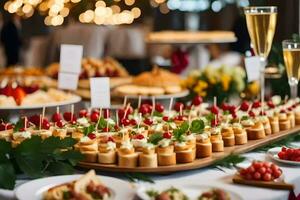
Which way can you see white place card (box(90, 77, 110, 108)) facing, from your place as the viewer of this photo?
facing the viewer

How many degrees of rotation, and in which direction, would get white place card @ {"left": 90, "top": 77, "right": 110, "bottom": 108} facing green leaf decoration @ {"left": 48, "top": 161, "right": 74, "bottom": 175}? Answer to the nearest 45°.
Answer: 0° — it already faces it

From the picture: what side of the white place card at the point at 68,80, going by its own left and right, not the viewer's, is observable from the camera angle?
front

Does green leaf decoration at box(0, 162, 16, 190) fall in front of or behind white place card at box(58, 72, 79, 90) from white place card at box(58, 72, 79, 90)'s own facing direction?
in front

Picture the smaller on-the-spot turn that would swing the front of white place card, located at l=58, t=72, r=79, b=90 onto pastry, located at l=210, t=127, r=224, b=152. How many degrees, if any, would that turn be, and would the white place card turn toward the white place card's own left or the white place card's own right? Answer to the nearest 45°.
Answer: approximately 45° to the white place card's own left

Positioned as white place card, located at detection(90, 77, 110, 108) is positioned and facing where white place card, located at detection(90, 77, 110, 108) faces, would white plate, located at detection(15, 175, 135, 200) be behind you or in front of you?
in front

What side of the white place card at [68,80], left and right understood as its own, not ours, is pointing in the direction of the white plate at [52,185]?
front

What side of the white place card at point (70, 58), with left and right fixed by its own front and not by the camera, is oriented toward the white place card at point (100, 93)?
front

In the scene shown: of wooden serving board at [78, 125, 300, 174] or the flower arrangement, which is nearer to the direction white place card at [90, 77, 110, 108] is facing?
the wooden serving board

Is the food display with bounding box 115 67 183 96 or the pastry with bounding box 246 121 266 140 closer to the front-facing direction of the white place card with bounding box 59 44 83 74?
the pastry

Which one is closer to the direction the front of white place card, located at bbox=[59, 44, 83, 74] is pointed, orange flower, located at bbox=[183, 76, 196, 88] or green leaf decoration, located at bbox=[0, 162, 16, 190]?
the green leaf decoration

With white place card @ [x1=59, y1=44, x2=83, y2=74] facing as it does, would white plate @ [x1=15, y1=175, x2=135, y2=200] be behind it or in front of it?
in front

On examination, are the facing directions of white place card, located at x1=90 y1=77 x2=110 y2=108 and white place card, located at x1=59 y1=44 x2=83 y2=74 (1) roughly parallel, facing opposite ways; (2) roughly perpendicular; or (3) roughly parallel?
roughly parallel

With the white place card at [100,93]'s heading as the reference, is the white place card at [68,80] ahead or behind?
behind

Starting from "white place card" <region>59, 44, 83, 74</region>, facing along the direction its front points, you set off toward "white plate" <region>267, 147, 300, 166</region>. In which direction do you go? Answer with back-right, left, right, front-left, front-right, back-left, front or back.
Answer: front-left
